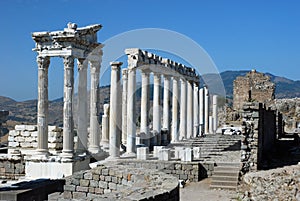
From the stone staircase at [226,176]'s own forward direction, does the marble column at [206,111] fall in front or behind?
behind

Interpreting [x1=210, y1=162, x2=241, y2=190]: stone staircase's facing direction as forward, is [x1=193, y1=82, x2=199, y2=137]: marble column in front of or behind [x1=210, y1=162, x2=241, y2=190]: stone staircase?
behind

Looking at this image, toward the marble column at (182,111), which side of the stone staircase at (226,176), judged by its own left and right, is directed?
back

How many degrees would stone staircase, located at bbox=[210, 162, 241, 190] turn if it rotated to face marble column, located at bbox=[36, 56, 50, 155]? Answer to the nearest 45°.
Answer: approximately 90° to its right

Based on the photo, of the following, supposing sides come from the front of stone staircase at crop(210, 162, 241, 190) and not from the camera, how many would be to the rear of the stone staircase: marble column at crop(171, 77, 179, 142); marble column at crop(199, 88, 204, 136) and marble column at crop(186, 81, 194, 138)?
3

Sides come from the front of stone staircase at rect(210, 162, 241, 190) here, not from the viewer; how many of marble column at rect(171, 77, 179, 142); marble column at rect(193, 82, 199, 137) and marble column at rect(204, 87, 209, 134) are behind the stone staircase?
3

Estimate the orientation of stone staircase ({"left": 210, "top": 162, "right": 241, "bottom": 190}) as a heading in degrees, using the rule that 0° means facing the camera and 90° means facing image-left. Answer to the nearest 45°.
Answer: approximately 0°

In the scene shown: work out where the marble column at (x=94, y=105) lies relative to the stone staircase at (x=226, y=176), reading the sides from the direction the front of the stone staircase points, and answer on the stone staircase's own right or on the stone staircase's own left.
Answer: on the stone staircase's own right

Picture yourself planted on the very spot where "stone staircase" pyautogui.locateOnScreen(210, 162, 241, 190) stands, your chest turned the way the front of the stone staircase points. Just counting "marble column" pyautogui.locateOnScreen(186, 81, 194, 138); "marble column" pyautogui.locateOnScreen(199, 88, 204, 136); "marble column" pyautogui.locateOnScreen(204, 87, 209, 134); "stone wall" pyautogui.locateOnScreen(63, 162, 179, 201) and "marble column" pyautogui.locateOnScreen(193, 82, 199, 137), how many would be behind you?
4

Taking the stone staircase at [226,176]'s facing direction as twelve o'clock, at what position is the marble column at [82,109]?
The marble column is roughly at 4 o'clock from the stone staircase.

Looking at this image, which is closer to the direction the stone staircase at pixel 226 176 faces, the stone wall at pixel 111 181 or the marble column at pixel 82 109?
the stone wall

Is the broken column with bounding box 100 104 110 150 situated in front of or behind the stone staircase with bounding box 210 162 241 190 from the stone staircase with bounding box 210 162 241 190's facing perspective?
behind

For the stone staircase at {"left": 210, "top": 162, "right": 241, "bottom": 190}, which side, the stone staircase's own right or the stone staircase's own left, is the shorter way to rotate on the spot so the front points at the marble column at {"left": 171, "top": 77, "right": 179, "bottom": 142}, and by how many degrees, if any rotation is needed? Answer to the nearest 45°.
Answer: approximately 180°

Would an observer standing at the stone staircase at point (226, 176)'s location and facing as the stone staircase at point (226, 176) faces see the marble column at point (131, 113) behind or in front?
behind

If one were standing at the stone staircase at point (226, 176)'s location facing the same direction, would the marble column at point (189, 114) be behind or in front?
behind

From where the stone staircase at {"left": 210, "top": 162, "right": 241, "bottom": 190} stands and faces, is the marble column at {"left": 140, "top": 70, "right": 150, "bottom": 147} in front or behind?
behind
